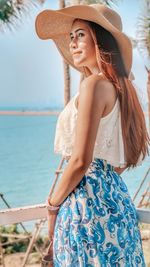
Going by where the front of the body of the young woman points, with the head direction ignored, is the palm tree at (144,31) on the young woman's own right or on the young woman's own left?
on the young woman's own right
